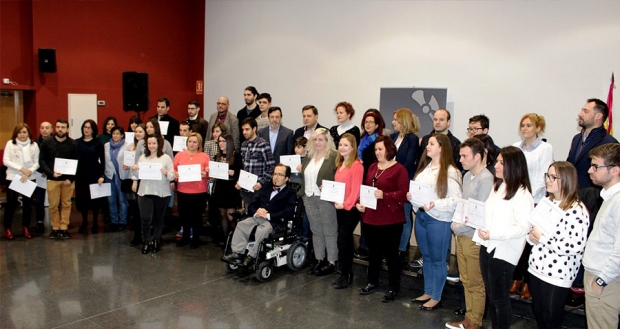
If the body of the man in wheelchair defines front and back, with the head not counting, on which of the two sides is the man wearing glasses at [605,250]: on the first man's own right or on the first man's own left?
on the first man's own left

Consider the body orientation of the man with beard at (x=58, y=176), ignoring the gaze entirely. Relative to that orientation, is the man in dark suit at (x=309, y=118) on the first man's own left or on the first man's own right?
on the first man's own left

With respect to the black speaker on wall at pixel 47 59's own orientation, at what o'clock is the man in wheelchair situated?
The man in wheelchair is roughly at 11 o'clock from the black speaker on wall.

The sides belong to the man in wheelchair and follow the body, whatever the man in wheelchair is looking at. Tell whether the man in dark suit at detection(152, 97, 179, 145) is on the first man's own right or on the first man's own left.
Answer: on the first man's own right

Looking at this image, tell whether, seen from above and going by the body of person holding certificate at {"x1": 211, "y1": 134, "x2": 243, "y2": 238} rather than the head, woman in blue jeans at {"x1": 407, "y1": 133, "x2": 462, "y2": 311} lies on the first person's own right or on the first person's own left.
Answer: on the first person's own left

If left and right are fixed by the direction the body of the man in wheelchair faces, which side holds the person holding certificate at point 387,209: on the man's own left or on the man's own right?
on the man's own left

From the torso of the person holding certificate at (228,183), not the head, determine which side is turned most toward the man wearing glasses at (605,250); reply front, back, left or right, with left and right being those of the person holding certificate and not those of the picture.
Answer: left

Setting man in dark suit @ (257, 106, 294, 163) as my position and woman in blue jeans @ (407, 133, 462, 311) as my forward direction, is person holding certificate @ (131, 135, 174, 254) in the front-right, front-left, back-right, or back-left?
back-right
